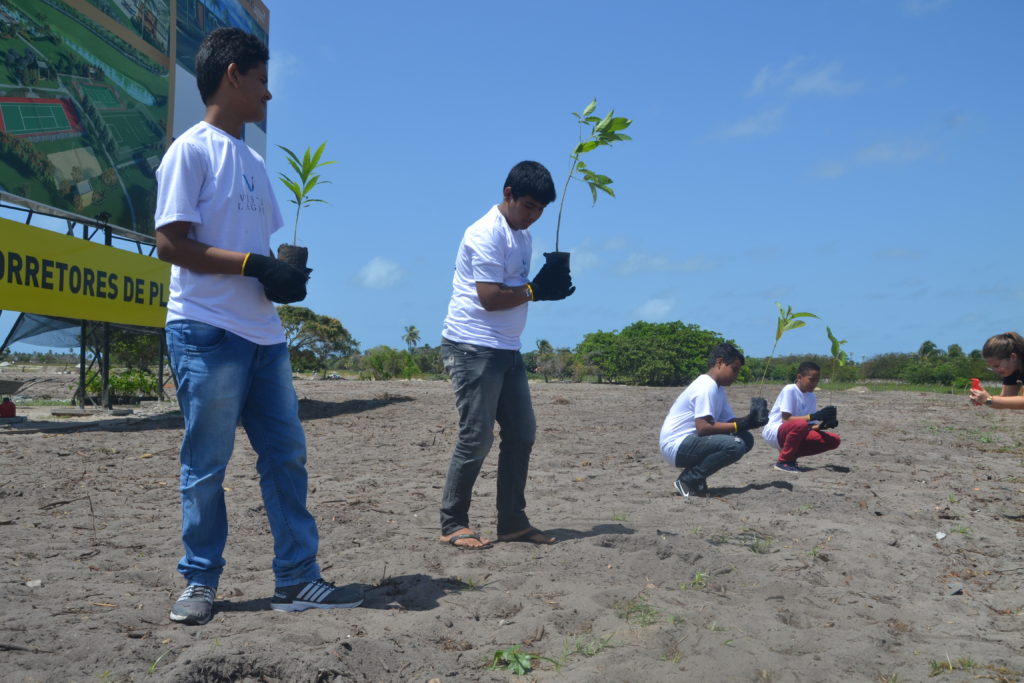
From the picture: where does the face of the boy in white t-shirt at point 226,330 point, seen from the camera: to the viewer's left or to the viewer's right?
to the viewer's right

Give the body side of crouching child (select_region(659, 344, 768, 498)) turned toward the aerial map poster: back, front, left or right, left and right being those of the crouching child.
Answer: back

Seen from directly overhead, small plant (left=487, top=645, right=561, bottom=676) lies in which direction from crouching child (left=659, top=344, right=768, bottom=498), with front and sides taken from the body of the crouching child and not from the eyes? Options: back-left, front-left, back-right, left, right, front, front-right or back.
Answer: right

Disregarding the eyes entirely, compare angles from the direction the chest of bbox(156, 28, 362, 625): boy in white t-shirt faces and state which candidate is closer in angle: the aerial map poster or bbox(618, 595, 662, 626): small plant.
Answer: the small plant

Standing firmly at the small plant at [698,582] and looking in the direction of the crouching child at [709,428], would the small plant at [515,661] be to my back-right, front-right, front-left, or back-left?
back-left

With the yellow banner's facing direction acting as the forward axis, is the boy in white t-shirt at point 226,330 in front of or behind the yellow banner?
in front

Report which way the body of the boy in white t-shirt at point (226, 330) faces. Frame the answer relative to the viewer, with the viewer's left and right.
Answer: facing the viewer and to the right of the viewer

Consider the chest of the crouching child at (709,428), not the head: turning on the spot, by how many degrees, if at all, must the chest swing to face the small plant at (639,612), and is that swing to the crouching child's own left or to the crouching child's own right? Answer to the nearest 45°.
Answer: approximately 90° to the crouching child's own right

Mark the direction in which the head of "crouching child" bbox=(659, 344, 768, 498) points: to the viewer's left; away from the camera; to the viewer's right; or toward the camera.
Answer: to the viewer's right

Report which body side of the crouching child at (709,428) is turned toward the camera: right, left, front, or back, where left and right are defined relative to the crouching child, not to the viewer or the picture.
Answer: right

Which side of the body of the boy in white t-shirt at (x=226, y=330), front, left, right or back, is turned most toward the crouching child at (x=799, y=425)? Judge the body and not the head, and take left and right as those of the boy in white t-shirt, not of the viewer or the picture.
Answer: left
